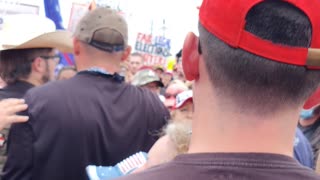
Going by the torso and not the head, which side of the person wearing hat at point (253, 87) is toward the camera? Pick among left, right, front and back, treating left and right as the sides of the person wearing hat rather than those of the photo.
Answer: back

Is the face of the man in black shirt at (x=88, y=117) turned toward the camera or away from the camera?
away from the camera

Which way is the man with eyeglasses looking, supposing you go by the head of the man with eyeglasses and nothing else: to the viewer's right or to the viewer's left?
to the viewer's right

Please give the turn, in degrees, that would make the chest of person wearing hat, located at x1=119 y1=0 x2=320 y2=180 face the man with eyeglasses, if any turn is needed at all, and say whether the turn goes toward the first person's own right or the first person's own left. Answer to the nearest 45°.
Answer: approximately 45° to the first person's own left

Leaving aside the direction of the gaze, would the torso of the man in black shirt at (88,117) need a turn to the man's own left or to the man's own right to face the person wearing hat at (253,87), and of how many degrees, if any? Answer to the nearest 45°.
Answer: approximately 180°

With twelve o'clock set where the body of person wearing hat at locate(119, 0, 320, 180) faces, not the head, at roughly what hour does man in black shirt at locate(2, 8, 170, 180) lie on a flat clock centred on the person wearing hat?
The man in black shirt is roughly at 11 o'clock from the person wearing hat.

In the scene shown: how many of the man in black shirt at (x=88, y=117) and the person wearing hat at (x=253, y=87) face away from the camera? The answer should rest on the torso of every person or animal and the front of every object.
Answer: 2

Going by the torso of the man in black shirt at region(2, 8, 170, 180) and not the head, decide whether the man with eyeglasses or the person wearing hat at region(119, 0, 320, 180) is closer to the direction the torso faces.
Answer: the man with eyeglasses

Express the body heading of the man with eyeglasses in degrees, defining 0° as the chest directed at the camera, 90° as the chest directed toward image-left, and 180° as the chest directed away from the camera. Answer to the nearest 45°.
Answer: approximately 225°

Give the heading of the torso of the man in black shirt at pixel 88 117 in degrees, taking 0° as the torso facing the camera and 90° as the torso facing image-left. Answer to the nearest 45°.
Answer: approximately 180°
